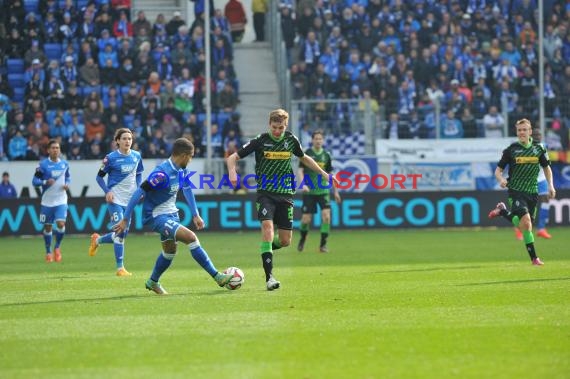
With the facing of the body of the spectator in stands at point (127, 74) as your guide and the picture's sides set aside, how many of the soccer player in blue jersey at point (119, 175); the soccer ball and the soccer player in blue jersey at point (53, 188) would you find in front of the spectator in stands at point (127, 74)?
3

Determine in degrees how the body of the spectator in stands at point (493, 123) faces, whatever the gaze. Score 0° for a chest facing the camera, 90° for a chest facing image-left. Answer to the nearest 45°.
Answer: approximately 0°

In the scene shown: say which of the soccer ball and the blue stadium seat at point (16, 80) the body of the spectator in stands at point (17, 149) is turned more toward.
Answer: the soccer ball

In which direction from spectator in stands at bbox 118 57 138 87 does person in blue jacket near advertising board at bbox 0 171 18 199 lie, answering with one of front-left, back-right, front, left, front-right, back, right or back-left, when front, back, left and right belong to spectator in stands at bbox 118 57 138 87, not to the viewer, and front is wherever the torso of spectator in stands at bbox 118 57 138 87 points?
front-right

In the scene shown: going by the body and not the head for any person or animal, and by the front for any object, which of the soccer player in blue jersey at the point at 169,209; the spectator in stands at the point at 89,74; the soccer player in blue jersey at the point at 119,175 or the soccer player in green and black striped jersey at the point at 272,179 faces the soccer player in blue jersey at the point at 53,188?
the spectator in stands

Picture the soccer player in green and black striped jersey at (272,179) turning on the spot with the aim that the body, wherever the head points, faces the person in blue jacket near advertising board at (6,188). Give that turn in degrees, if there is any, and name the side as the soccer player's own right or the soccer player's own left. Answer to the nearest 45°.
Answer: approximately 135° to the soccer player's own right

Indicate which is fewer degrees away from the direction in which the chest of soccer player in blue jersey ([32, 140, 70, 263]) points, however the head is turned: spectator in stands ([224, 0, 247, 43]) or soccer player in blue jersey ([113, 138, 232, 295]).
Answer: the soccer player in blue jersey

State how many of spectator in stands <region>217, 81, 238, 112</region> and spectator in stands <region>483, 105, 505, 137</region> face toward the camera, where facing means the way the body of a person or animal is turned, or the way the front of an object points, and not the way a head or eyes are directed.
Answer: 2

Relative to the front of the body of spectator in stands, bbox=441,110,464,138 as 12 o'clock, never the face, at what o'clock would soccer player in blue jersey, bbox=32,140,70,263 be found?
The soccer player in blue jersey is roughly at 1 o'clock from the spectator in stands.

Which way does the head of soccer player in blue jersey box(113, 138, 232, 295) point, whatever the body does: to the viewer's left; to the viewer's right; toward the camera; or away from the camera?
to the viewer's right
